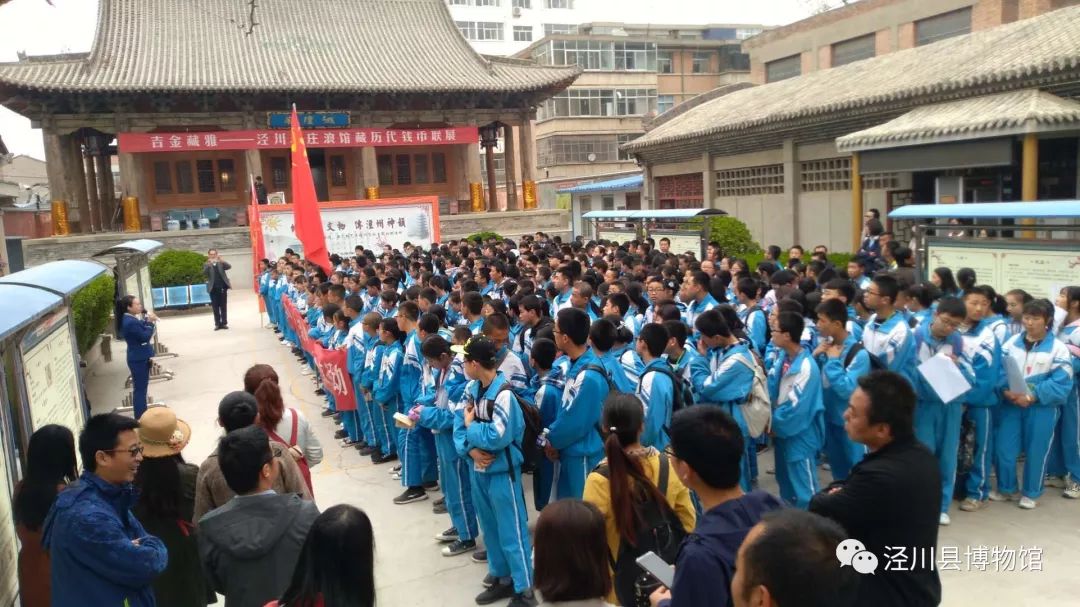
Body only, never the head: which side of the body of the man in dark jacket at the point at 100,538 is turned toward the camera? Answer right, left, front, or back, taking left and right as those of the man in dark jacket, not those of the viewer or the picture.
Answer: right

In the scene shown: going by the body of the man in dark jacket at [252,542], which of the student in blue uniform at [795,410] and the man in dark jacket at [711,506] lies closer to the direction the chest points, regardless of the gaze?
the student in blue uniform

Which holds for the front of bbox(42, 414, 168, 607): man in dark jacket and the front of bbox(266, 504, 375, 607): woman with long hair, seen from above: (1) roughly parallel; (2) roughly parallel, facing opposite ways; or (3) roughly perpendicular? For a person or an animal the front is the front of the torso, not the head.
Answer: roughly perpendicular

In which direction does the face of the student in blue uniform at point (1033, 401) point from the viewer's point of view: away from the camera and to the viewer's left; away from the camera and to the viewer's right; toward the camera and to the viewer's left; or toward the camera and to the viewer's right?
toward the camera and to the viewer's left

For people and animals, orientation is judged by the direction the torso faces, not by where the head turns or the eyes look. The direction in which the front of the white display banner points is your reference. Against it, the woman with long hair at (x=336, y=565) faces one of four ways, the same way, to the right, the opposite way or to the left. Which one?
the opposite way

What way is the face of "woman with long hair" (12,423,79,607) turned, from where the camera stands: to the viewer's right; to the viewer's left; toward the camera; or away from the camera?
away from the camera

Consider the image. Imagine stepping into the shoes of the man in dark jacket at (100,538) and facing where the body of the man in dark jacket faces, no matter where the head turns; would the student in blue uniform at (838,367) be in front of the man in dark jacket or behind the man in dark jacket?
in front

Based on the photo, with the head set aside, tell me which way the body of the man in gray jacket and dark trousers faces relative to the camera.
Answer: toward the camera

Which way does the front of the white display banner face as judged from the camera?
facing the viewer

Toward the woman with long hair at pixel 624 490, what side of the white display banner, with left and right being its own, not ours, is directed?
front

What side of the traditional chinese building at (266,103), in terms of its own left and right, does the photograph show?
front

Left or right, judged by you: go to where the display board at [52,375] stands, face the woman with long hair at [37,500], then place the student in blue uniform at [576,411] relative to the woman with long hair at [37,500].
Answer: left

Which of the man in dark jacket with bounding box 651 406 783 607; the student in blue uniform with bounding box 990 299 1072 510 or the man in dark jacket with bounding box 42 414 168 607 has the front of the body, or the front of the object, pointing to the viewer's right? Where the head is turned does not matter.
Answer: the man in dark jacket with bounding box 42 414 168 607

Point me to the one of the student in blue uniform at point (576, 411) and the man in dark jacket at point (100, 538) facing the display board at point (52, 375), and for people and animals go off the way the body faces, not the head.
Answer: the student in blue uniform

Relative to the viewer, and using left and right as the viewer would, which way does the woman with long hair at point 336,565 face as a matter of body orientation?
facing away from the viewer

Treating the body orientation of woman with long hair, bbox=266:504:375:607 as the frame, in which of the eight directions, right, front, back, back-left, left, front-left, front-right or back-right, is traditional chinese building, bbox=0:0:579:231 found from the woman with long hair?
front

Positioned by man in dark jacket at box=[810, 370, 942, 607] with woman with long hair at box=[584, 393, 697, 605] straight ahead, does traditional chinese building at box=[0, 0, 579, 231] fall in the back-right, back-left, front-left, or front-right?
front-right

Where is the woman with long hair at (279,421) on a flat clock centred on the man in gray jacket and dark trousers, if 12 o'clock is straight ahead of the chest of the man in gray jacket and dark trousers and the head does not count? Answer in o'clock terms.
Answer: The woman with long hair is roughly at 12 o'clock from the man in gray jacket and dark trousers.
